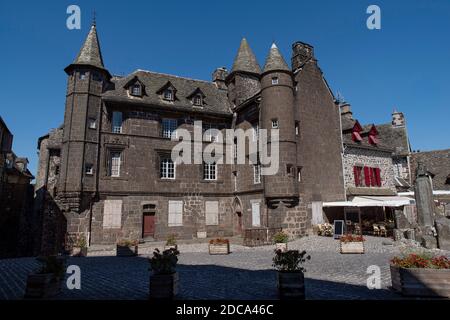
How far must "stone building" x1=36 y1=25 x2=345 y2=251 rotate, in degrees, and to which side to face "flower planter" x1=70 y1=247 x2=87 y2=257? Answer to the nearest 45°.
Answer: approximately 45° to its right

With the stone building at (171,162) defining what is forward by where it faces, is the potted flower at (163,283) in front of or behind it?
in front

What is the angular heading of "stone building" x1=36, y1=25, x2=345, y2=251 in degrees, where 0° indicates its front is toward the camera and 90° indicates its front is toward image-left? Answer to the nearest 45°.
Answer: approximately 0°

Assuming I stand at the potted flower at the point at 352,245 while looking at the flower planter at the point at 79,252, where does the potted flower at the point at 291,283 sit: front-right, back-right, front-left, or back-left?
front-left

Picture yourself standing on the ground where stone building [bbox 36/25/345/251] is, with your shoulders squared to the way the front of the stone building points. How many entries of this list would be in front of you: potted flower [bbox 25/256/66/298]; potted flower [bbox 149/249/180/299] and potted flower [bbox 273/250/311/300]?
3

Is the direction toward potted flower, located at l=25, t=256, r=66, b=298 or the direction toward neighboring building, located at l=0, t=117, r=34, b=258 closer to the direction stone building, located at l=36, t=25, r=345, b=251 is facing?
the potted flower

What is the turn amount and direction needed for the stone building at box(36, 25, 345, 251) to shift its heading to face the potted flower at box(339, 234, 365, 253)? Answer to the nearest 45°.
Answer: approximately 45° to its left

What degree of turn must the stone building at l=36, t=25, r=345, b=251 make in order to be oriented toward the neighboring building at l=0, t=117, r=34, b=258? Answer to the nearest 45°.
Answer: approximately 135° to its right

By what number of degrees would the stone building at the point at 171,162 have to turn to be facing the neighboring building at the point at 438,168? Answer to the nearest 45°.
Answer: approximately 90° to its left

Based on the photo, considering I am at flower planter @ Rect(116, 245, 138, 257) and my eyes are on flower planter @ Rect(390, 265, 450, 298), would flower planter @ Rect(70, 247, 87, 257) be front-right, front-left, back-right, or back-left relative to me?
back-right

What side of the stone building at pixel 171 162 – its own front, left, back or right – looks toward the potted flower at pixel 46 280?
front

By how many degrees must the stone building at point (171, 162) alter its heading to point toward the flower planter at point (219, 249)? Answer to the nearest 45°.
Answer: approximately 45° to its left

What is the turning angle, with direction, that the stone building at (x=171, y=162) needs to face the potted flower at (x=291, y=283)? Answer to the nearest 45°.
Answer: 0° — it already faces it
